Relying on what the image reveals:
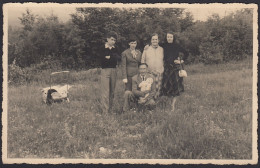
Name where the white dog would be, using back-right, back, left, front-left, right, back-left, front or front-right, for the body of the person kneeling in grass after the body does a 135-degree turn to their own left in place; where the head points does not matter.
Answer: back-left

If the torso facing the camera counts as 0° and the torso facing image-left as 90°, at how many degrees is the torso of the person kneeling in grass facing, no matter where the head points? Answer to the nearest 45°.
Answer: approximately 0°
